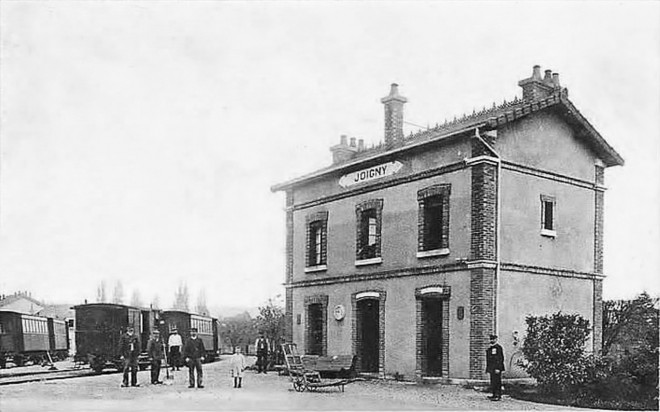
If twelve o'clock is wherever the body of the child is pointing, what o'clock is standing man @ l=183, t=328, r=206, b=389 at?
The standing man is roughly at 3 o'clock from the child.

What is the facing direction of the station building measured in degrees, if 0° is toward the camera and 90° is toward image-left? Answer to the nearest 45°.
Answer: approximately 45°

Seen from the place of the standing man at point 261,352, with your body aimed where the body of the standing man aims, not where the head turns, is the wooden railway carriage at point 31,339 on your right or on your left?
on your right

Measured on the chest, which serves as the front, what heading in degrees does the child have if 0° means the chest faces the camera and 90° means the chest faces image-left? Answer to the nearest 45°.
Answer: approximately 0°

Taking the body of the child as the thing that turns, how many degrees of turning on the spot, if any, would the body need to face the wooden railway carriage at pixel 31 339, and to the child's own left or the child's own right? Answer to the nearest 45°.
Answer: approximately 135° to the child's own right

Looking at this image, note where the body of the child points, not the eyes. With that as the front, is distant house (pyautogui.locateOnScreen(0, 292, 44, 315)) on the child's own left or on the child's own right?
on the child's own right

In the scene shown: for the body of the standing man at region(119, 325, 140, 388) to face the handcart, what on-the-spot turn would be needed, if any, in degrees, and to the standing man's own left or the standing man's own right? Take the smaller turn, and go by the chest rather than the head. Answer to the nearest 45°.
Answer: approximately 90° to the standing man's own left

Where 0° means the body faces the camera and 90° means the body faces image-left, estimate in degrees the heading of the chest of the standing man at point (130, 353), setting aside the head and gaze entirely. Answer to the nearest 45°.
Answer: approximately 0°
